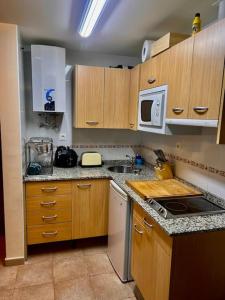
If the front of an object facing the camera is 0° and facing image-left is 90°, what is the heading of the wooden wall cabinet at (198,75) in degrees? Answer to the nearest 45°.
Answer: approximately 45°

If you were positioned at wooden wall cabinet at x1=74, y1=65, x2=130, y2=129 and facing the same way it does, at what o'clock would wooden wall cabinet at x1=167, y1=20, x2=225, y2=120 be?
wooden wall cabinet at x1=167, y1=20, x2=225, y2=120 is roughly at 11 o'clock from wooden wall cabinet at x1=74, y1=65, x2=130, y2=129.

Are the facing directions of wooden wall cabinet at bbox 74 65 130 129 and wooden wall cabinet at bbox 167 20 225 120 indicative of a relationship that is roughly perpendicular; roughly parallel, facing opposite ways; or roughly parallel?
roughly perpendicular

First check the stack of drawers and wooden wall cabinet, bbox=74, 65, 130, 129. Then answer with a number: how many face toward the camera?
2

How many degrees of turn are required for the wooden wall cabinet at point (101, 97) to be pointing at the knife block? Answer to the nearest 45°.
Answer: approximately 45° to its left

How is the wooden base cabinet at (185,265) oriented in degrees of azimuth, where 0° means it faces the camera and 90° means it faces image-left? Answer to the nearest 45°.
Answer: approximately 45°

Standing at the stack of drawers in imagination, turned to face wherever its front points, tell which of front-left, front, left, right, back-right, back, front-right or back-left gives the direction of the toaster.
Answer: back-left

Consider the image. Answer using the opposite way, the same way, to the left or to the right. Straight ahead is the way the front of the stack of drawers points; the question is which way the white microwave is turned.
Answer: to the right
